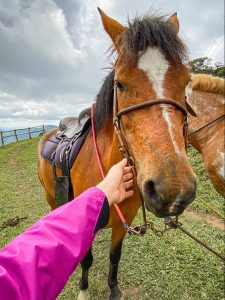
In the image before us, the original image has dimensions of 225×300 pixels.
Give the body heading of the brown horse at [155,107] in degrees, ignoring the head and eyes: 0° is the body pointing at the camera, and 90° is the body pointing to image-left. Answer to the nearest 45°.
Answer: approximately 315°

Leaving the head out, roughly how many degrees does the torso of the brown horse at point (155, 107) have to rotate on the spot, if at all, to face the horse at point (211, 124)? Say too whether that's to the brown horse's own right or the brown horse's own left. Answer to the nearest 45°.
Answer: approximately 90° to the brown horse's own left

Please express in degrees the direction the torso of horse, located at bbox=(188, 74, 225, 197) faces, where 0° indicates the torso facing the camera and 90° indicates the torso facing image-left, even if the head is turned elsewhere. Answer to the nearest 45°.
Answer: approximately 90°
